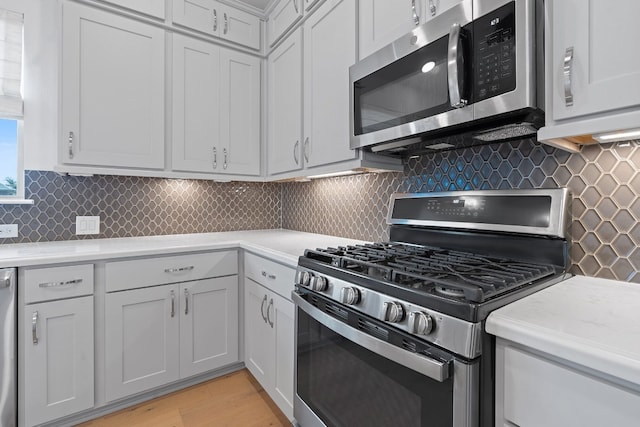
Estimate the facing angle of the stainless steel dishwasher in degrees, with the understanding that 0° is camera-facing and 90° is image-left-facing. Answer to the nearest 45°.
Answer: approximately 0°

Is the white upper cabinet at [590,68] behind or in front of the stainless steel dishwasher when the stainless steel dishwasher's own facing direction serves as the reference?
in front

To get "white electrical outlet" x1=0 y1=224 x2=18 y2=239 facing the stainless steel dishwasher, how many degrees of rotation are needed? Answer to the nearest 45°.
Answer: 0° — it already faces it

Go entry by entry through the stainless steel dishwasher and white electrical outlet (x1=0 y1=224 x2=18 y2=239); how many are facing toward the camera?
2

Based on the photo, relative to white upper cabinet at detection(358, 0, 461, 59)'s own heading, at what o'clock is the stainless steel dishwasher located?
The stainless steel dishwasher is roughly at 1 o'clock from the white upper cabinet.

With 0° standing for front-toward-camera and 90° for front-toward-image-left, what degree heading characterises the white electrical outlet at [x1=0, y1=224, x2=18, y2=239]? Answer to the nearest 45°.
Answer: approximately 0°

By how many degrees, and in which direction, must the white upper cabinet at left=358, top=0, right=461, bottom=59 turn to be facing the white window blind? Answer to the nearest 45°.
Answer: approximately 45° to its right

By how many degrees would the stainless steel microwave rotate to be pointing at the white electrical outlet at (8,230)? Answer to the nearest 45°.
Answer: approximately 45° to its right

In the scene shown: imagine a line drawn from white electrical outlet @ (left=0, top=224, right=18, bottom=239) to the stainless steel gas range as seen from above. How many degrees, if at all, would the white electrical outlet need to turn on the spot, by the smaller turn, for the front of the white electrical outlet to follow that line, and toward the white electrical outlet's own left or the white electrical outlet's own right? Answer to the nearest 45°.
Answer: approximately 45° to the white electrical outlet's own left

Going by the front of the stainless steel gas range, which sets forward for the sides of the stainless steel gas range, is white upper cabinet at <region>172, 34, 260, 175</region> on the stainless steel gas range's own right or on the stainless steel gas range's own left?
on the stainless steel gas range's own right

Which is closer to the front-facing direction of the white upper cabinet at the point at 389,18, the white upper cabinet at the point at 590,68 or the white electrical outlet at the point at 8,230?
the white electrical outlet

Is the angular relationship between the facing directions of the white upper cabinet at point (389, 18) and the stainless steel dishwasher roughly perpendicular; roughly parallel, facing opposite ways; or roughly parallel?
roughly perpendicular
